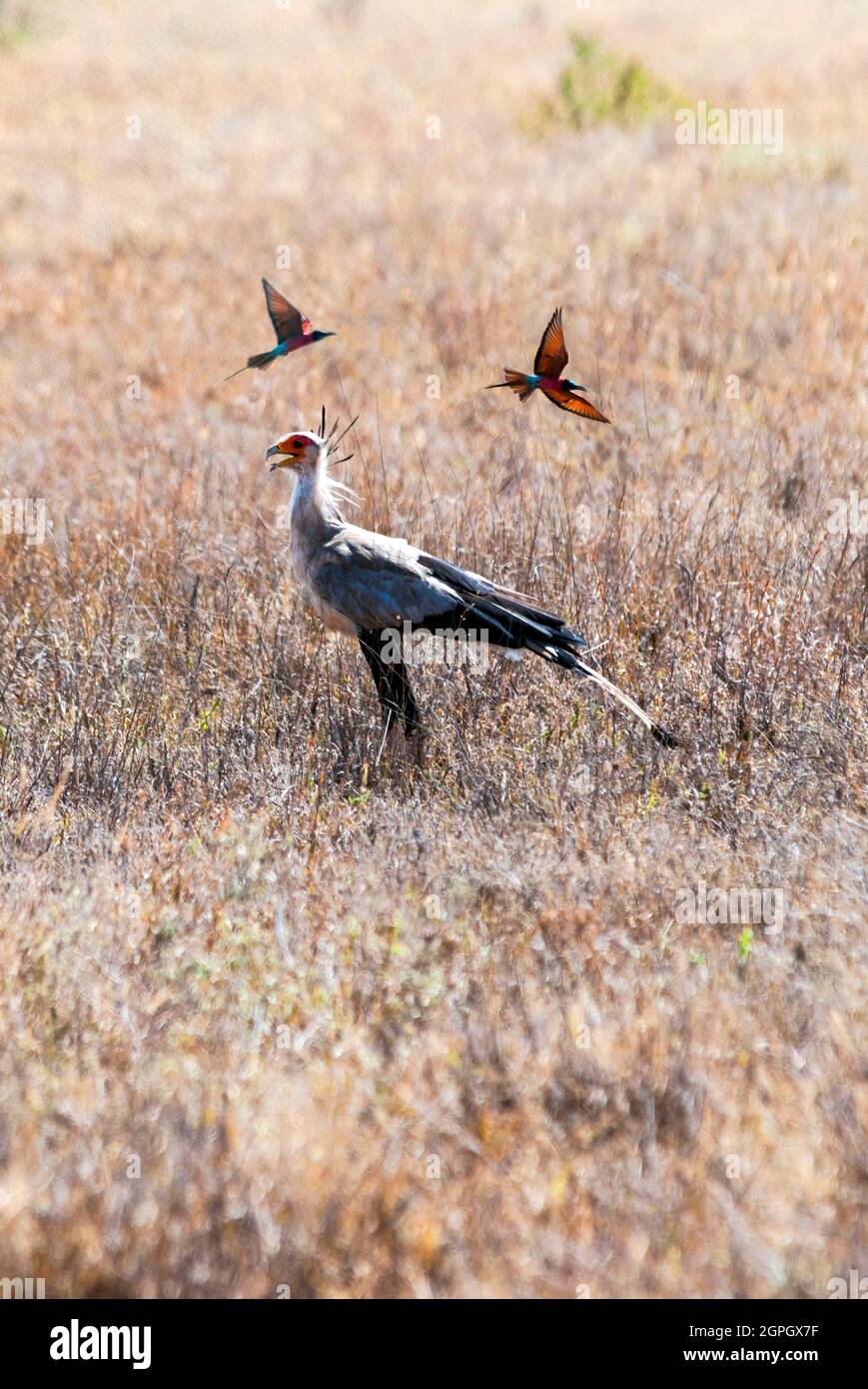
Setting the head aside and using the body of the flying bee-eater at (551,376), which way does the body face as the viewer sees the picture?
to the viewer's right

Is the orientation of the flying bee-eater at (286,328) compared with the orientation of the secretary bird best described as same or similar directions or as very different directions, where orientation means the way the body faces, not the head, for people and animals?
very different directions

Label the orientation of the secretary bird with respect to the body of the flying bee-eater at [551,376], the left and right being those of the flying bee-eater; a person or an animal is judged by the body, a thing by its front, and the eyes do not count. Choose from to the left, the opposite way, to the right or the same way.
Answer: the opposite way

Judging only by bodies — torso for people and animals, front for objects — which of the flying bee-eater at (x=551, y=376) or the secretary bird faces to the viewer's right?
the flying bee-eater

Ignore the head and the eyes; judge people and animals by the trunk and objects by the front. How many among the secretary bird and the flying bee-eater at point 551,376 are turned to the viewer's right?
1

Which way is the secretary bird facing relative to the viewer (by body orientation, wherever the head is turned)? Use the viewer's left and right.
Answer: facing to the left of the viewer

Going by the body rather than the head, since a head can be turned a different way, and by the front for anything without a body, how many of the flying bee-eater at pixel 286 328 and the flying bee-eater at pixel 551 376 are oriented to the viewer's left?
0

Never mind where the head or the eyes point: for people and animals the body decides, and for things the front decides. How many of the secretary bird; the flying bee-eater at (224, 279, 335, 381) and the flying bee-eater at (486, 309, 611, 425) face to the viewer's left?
1

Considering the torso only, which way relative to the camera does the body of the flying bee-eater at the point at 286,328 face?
to the viewer's right
